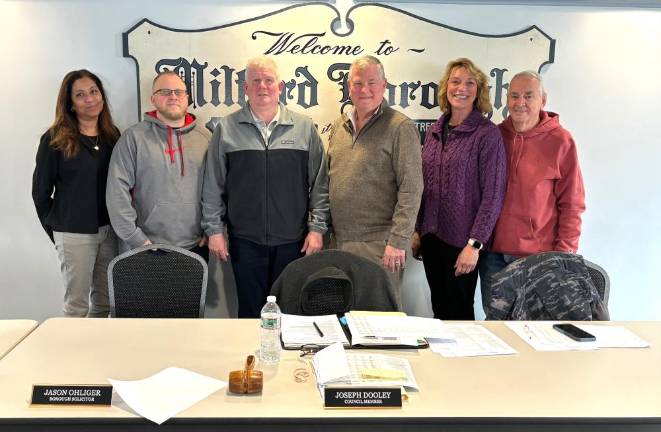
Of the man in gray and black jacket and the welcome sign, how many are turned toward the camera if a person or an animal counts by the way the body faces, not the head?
2

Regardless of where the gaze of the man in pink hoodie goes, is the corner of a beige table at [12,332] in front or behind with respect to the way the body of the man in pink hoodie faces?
in front

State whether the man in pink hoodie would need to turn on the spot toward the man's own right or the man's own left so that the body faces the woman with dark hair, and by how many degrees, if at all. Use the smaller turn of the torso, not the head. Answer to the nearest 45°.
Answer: approximately 45° to the man's own right

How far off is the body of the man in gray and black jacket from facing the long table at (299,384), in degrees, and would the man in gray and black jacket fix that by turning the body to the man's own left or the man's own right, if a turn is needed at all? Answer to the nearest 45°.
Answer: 0° — they already face it

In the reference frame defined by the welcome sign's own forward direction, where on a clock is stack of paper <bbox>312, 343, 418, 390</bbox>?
The stack of paper is roughly at 12 o'clock from the welcome sign.

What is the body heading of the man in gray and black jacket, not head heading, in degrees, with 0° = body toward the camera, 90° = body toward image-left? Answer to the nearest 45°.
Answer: approximately 0°

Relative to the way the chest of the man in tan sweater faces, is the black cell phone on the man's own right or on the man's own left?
on the man's own left
